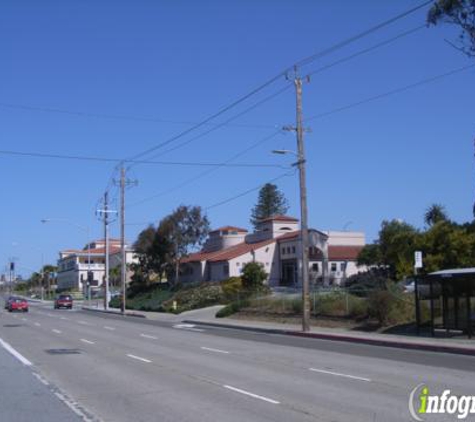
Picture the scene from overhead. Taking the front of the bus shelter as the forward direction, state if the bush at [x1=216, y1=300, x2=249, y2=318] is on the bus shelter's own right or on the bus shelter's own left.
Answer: on the bus shelter's own right

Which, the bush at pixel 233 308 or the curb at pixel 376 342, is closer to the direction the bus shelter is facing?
the curb

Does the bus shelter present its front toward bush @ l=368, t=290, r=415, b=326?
no

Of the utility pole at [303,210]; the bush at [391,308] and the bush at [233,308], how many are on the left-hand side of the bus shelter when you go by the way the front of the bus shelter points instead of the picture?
0

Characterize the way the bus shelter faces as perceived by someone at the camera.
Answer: facing the viewer and to the left of the viewer

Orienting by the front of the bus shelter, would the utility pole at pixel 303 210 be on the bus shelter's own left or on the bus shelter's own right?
on the bus shelter's own right

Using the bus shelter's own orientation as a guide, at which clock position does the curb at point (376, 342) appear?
The curb is roughly at 1 o'clock from the bus shelter.
